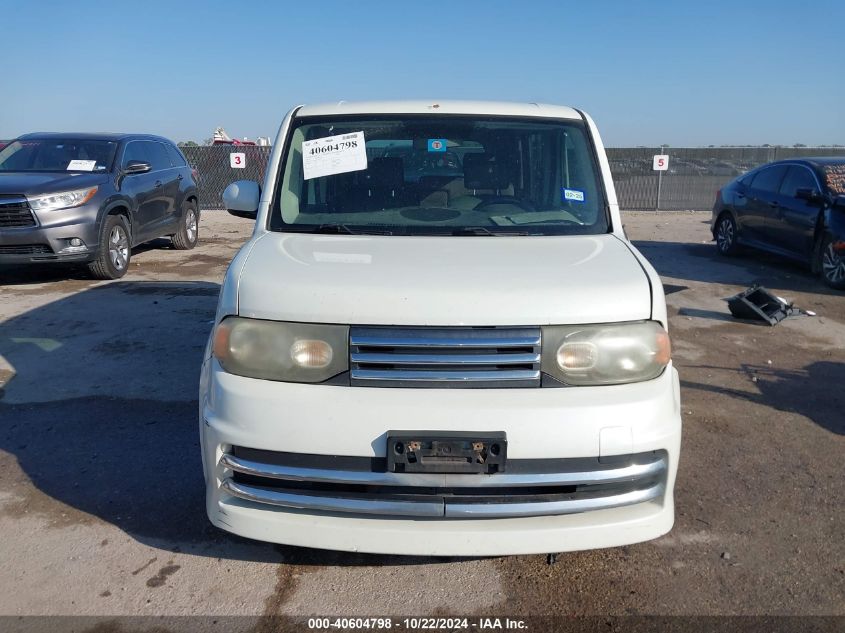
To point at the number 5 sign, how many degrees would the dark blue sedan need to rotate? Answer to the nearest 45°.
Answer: approximately 135° to its left

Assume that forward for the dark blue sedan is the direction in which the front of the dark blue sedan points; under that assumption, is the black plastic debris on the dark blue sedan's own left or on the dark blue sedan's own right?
on the dark blue sedan's own right

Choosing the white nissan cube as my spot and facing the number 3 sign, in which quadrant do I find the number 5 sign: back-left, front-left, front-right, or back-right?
front-right

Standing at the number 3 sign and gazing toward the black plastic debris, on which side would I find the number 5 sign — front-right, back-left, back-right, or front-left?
front-left

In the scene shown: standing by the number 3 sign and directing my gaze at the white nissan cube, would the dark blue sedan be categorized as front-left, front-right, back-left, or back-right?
front-left

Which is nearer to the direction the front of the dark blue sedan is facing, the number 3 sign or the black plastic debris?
the black plastic debris

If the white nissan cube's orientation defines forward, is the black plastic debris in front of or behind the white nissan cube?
behind

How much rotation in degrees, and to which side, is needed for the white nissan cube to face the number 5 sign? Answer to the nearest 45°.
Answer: approximately 180°

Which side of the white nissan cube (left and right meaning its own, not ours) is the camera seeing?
front

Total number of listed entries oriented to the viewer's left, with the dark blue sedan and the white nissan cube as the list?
0

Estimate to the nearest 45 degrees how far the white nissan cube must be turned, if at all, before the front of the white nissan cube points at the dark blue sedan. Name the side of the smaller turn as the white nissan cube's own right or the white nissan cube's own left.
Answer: approximately 135° to the white nissan cube's own left
